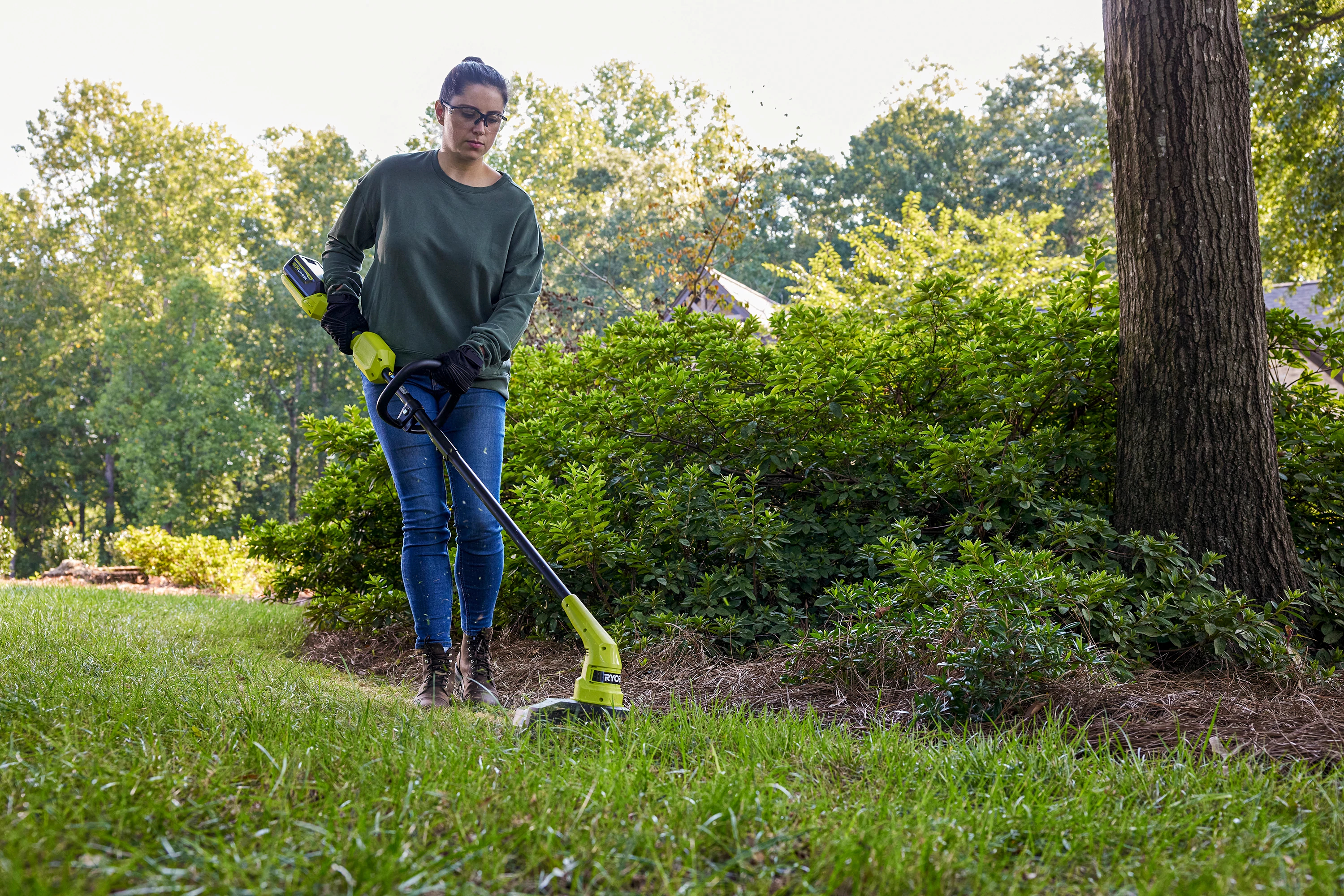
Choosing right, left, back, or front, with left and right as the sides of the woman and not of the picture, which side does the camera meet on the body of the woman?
front

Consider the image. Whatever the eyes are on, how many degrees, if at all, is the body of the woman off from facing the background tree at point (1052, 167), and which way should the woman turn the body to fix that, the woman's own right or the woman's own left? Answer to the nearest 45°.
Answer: approximately 135° to the woman's own left

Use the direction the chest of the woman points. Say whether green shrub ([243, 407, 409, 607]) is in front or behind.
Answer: behind

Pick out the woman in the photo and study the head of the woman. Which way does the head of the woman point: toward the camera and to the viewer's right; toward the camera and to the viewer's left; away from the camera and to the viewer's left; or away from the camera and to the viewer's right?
toward the camera and to the viewer's right

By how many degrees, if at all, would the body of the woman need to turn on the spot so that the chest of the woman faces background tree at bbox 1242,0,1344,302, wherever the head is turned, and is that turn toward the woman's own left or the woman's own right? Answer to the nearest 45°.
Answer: approximately 135° to the woman's own left

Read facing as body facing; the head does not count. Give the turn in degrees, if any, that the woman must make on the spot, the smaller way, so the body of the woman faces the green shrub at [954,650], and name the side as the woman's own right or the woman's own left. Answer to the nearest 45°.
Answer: approximately 45° to the woman's own left

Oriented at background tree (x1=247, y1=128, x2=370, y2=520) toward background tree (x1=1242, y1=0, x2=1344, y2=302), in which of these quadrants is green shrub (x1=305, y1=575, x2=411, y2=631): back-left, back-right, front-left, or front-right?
front-right

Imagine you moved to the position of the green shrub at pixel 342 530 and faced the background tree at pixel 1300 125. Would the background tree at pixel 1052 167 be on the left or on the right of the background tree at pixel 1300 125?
left

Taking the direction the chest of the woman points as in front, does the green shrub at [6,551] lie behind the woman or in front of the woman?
behind
